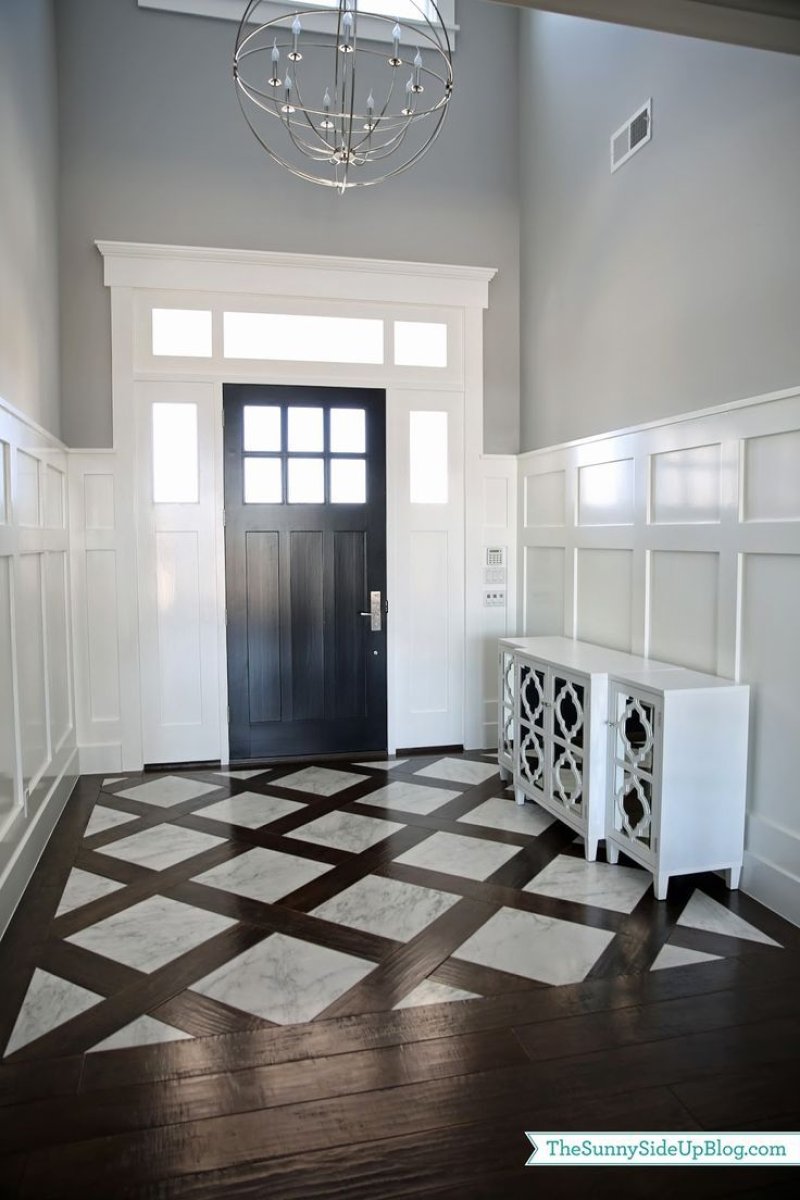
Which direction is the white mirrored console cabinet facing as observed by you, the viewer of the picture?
facing the viewer and to the left of the viewer
